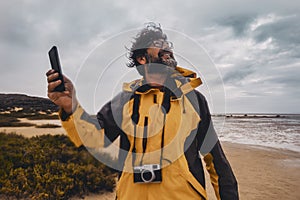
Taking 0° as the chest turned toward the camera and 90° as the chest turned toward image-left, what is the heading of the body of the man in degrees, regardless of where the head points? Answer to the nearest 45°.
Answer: approximately 0°
